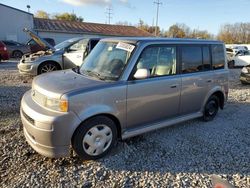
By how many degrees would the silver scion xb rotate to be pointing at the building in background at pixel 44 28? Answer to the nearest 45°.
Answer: approximately 135° to its right

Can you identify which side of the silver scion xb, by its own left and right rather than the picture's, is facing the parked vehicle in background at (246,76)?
back

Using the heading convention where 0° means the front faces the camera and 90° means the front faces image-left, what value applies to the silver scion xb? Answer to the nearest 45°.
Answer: approximately 45°

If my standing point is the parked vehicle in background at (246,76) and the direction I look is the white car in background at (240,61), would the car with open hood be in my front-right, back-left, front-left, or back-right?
back-left

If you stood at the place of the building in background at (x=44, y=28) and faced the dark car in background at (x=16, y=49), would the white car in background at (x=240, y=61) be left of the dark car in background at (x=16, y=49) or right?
left

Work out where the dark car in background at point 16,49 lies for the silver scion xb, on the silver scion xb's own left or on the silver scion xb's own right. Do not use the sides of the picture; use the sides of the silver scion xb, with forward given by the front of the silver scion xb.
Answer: on the silver scion xb's own right

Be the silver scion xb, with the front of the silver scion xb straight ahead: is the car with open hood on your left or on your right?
on your right
